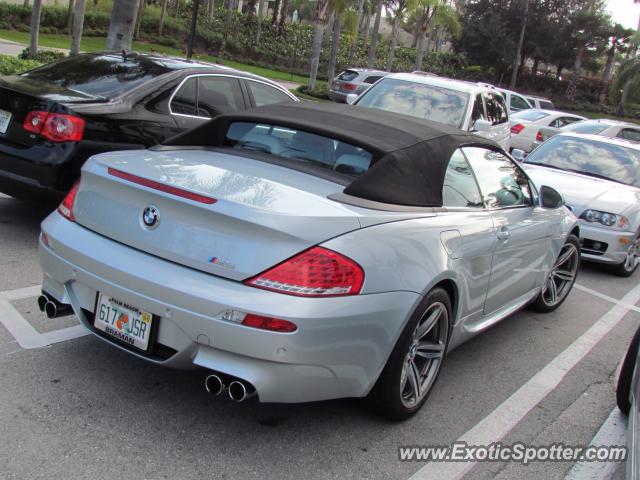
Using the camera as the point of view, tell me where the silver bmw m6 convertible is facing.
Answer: facing away from the viewer and to the right of the viewer

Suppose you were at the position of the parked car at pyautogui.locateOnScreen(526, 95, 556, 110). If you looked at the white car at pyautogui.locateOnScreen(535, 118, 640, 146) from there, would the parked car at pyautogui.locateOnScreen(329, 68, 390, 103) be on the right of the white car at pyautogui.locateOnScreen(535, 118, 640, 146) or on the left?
right

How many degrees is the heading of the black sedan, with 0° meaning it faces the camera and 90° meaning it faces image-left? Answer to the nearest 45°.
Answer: approximately 225°

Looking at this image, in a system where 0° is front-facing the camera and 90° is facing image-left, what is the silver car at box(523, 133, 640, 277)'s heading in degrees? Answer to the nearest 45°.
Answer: approximately 45°

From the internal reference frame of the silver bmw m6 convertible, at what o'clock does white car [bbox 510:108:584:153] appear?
The white car is roughly at 11 o'clock from the silver bmw m6 convertible.

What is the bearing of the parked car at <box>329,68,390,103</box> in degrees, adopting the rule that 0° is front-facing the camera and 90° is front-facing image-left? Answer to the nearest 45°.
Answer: approximately 225°

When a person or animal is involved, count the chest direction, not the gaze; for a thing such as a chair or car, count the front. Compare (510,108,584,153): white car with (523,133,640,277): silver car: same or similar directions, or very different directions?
very different directions

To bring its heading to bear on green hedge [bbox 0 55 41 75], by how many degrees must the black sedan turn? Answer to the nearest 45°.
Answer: approximately 45° to its left
